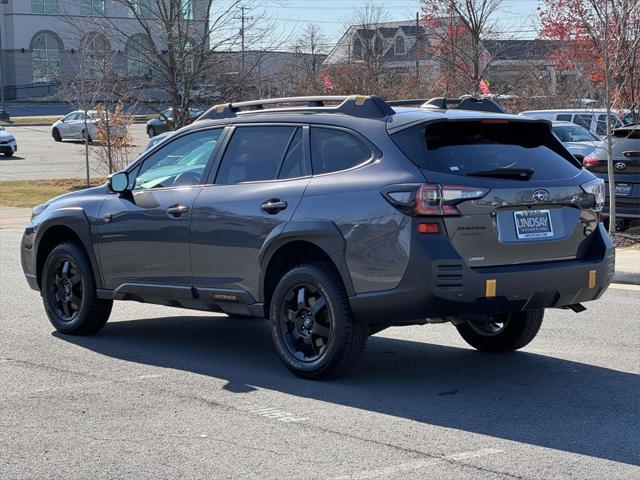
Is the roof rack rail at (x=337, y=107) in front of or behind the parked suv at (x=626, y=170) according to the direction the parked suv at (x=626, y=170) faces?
behind

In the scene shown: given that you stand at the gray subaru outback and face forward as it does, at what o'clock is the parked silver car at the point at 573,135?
The parked silver car is roughly at 2 o'clock from the gray subaru outback.

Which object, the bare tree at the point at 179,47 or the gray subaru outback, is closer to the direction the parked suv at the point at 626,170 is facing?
the bare tree

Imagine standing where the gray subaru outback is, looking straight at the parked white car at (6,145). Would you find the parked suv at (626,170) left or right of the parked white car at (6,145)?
right

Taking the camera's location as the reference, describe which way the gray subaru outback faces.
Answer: facing away from the viewer and to the left of the viewer

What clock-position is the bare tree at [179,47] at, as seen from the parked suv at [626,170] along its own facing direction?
The bare tree is roughly at 10 o'clock from the parked suv.

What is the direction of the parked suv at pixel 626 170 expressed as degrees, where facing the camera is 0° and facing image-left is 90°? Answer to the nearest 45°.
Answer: approximately 180°

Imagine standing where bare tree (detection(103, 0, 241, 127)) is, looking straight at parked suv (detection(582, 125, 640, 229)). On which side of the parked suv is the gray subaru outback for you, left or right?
right
